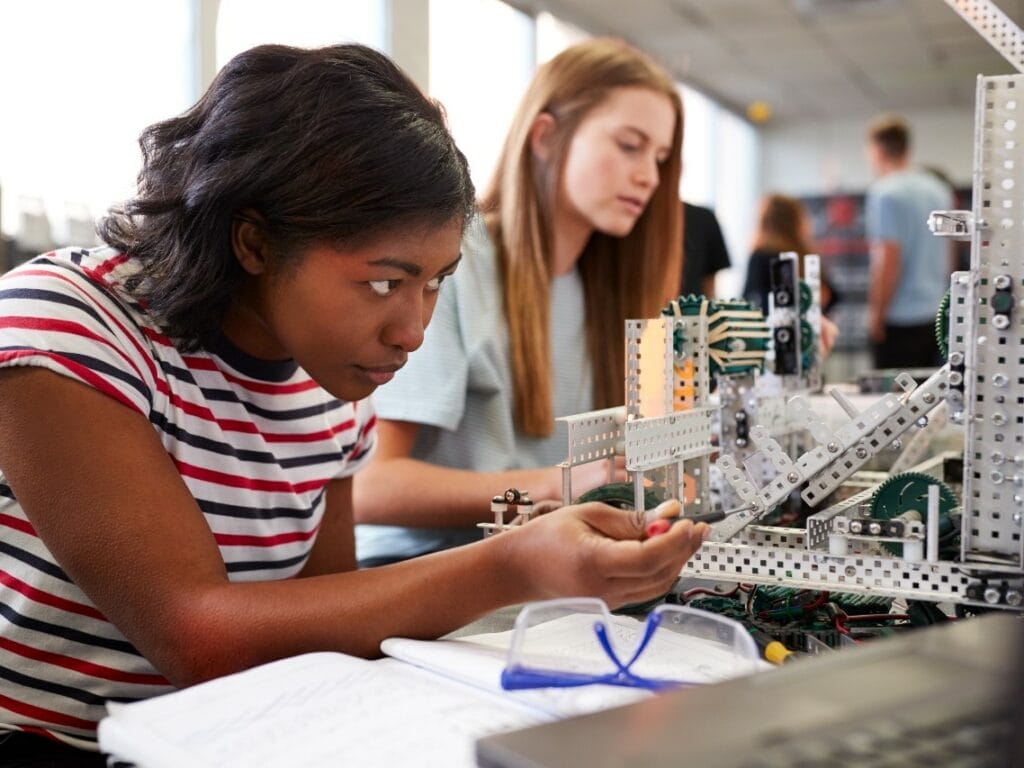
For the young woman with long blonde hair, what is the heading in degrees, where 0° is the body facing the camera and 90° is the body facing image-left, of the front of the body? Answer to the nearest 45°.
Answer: approximately 315°

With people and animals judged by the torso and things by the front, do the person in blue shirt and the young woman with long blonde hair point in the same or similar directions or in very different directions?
very different directions

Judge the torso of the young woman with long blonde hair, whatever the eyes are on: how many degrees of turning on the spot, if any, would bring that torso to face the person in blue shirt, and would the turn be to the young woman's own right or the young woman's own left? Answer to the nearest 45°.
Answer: approximately 90° to the young woman's own left

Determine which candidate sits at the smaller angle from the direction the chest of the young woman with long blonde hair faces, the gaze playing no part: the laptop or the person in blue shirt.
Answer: the laptop

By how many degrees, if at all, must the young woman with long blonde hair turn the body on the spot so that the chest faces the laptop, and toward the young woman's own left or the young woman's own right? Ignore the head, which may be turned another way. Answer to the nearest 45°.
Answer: approximately 45° to the young woman's own right

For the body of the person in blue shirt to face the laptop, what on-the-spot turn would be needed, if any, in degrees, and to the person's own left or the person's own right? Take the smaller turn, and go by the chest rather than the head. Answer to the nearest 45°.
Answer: approximately 135° to the person's own left

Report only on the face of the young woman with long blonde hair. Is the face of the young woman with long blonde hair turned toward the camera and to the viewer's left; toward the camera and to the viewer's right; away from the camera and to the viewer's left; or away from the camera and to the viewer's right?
toward the camera and to the viewer's right

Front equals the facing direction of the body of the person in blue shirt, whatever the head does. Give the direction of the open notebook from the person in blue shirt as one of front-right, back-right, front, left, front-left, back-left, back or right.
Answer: back-left

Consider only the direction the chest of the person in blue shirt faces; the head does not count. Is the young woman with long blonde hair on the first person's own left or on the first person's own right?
on the first person's own left

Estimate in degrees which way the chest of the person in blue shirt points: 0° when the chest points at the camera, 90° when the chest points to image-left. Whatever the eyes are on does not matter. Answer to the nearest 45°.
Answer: approximately 135°
